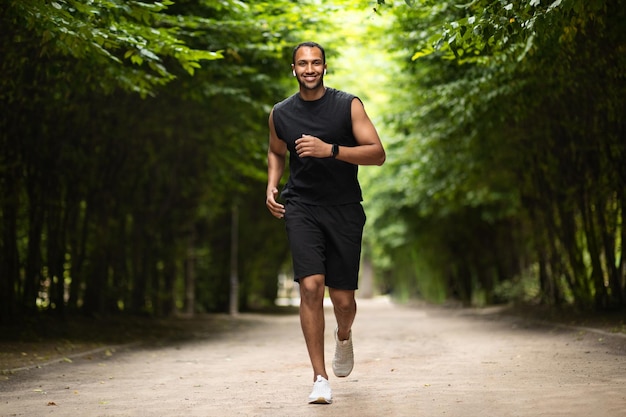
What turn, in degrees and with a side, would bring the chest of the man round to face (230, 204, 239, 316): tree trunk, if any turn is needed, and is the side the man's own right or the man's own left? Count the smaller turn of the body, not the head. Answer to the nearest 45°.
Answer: approximately 180°

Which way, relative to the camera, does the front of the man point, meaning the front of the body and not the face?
toward the camera
